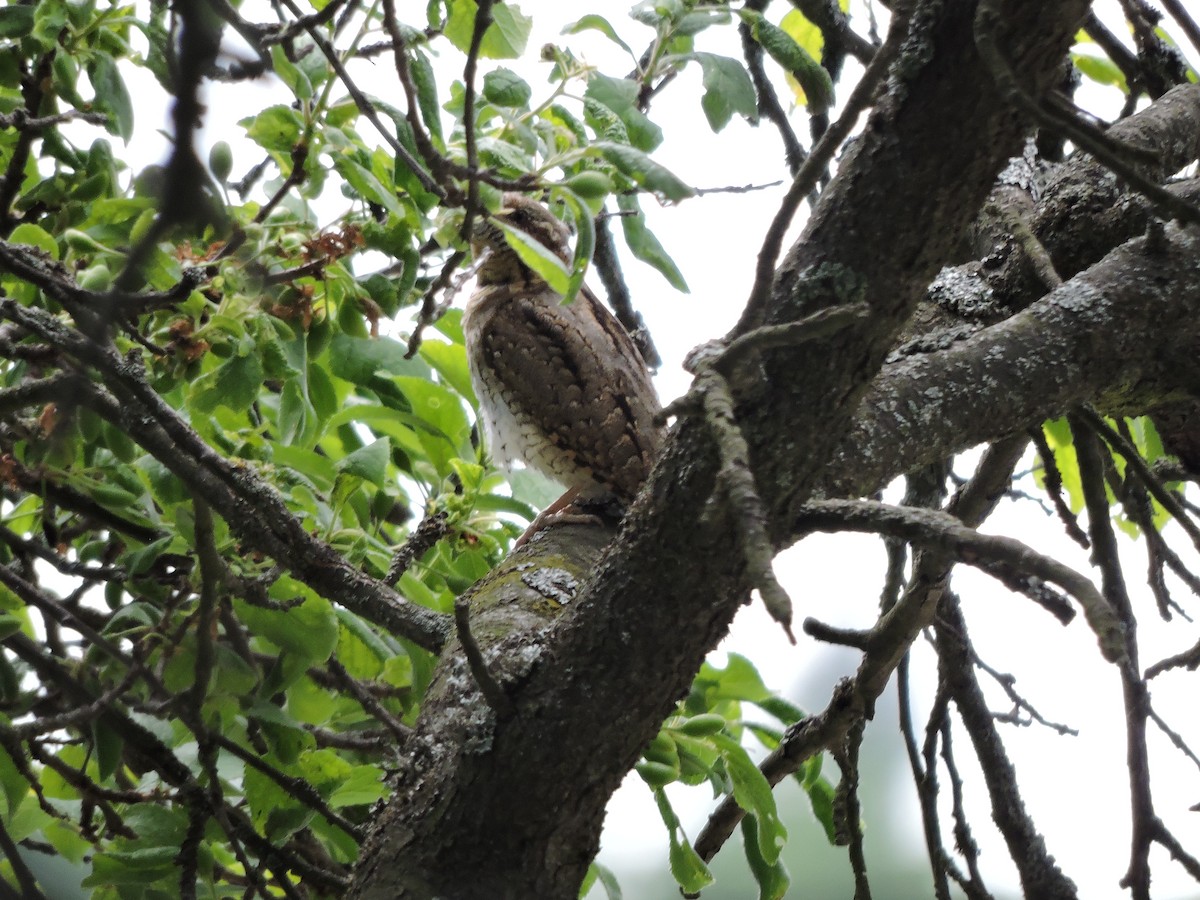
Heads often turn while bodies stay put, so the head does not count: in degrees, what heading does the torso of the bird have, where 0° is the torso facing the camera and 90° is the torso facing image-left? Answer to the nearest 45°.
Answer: approximately 90°

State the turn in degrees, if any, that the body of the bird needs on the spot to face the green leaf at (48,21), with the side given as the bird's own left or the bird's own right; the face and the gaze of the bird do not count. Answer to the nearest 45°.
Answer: approximately 45° to the bird's own left

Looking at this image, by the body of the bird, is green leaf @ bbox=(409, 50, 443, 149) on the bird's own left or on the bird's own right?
on the bird's own left

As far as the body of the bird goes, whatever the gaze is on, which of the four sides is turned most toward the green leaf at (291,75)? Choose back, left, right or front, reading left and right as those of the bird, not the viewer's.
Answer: left
